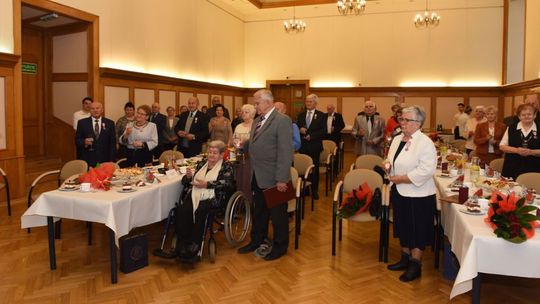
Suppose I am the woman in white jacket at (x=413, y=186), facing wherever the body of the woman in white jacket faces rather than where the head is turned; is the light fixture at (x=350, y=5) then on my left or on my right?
on my right

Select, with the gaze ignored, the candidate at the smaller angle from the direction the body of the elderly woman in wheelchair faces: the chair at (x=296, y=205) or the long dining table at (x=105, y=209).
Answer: the long dining table

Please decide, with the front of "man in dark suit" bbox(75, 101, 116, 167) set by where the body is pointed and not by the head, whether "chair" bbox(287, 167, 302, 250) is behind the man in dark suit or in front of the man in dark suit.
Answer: in front

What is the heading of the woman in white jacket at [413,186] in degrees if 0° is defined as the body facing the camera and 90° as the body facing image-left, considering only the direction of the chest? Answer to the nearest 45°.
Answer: approximately 45°

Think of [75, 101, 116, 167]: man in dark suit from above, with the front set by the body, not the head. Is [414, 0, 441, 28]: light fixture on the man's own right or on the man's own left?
on the man's own left

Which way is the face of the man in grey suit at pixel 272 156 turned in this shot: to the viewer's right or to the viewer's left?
to the viewer's left

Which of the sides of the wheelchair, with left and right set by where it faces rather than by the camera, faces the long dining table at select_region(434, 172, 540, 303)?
left

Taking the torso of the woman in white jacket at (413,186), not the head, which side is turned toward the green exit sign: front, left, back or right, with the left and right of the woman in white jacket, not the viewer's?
right

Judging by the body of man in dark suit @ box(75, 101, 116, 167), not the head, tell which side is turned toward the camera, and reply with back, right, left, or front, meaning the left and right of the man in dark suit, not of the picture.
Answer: front

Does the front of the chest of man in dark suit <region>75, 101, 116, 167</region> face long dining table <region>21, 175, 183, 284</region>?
yes
